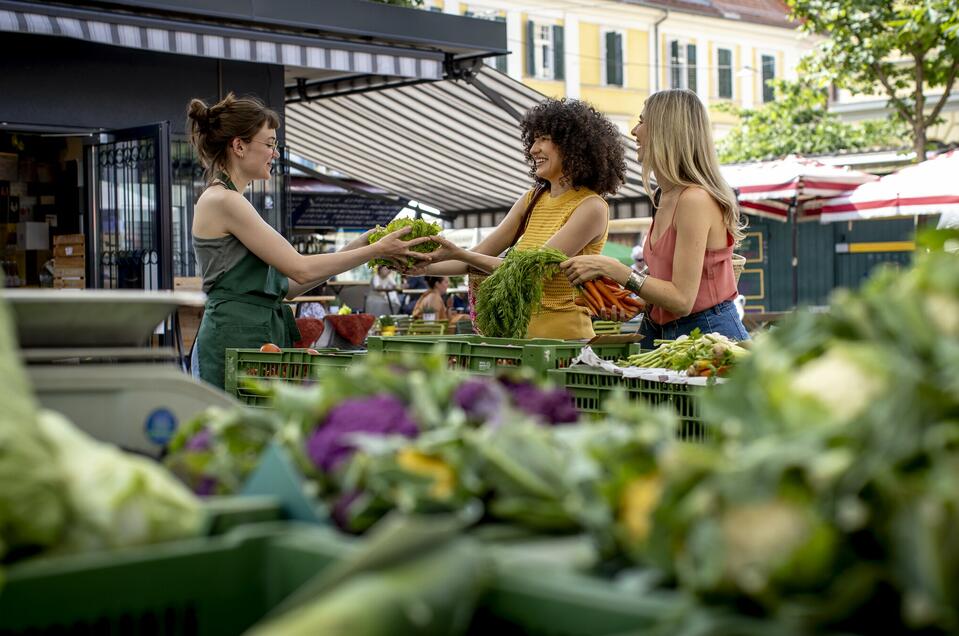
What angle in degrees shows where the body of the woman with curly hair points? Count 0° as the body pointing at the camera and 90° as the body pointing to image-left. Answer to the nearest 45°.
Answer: approximately 45°

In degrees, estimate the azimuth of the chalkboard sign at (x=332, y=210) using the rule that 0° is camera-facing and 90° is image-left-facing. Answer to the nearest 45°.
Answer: approximately 0°

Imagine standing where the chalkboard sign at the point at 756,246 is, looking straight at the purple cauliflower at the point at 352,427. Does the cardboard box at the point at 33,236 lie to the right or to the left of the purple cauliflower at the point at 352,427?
right

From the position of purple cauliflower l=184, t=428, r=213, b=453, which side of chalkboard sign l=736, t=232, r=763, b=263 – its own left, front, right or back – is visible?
front

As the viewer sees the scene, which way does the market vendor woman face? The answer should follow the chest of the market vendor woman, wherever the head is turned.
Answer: to the viewer's right

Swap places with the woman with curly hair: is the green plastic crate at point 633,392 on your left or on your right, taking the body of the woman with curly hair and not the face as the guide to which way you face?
on your left

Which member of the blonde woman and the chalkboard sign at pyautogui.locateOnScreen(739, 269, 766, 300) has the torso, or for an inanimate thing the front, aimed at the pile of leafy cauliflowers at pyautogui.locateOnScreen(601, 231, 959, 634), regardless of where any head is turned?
the chalkboard sign

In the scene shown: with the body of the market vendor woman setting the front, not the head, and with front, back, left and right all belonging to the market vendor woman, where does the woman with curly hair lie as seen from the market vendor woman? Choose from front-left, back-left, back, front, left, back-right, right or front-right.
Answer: front

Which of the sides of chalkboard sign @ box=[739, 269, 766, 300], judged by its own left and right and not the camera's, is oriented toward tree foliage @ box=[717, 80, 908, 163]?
back

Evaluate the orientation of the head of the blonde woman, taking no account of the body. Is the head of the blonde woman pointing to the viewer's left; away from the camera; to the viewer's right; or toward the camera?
to the viewer's left

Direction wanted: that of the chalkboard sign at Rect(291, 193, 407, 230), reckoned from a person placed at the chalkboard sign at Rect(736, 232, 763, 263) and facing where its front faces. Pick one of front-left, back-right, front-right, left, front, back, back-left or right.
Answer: front-right

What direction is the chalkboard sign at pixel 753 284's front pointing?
toward the camera

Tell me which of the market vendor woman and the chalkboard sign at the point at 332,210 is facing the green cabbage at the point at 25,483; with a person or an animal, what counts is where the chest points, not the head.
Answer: the chalkboard sign

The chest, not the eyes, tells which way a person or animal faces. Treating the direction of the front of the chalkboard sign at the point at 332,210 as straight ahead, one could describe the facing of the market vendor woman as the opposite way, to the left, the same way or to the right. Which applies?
to the left
